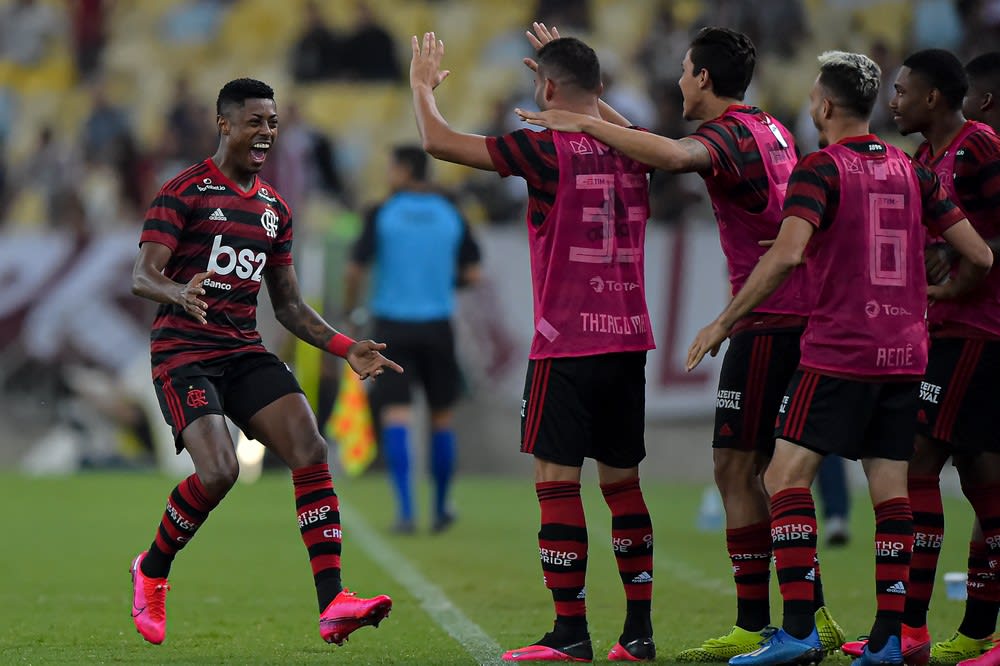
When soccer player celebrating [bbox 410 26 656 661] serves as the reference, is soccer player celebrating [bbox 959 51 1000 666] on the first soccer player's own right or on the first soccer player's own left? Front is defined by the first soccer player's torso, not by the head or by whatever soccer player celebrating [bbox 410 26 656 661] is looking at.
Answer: on the first soccer player's own right

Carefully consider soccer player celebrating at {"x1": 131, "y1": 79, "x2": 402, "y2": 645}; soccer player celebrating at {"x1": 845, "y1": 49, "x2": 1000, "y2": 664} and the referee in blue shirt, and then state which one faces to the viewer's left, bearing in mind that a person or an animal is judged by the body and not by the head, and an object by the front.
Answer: soccer player celebrating at {"x1": 845, "y1": 49, "x2": 1000, "y2": 664}

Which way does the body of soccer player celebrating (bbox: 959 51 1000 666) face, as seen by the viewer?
to the viewer's left

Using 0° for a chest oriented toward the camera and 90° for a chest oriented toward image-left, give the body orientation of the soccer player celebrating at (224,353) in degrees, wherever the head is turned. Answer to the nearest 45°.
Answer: approximately 315°

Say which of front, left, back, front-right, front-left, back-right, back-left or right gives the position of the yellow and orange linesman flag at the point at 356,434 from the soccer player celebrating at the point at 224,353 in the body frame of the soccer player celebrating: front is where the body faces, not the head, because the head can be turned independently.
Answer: back-left

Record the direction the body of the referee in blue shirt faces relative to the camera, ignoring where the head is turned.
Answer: away from the camera

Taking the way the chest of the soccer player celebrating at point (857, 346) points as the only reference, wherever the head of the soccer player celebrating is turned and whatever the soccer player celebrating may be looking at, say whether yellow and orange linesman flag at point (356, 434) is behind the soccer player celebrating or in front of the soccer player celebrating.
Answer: in front

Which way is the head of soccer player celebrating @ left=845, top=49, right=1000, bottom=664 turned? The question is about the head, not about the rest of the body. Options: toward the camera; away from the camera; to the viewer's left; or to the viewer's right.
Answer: to the viewer's left

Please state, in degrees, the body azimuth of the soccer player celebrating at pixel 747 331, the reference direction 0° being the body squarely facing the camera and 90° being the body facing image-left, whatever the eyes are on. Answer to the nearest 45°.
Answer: approximately 90°
